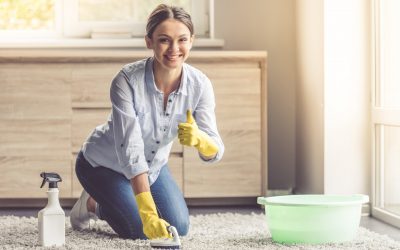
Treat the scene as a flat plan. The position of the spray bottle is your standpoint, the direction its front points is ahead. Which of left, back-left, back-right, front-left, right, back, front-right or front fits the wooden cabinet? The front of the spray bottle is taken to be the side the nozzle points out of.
right

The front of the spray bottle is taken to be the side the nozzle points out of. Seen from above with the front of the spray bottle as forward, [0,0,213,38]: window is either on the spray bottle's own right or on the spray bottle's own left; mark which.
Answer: on the spray bottle's own right

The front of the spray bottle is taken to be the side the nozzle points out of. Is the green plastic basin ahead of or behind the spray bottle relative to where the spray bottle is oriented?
behind

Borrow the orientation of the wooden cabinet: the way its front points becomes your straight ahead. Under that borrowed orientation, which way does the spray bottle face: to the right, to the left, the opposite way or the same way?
to the right

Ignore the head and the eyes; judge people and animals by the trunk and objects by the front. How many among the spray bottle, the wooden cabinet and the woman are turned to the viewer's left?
1

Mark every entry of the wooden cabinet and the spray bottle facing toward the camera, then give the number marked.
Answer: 1

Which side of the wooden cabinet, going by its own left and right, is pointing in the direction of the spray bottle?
front

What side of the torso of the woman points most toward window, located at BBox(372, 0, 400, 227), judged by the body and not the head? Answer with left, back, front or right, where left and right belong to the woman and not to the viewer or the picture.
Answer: left

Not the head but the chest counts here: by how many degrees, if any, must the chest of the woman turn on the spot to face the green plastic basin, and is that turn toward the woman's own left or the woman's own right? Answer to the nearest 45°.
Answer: approximately 45° to the woman's own left

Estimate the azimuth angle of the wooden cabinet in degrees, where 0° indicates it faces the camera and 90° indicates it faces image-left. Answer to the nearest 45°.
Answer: approximately 0°

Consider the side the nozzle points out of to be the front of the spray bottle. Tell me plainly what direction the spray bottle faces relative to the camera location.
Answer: facing to the left of the viewer
